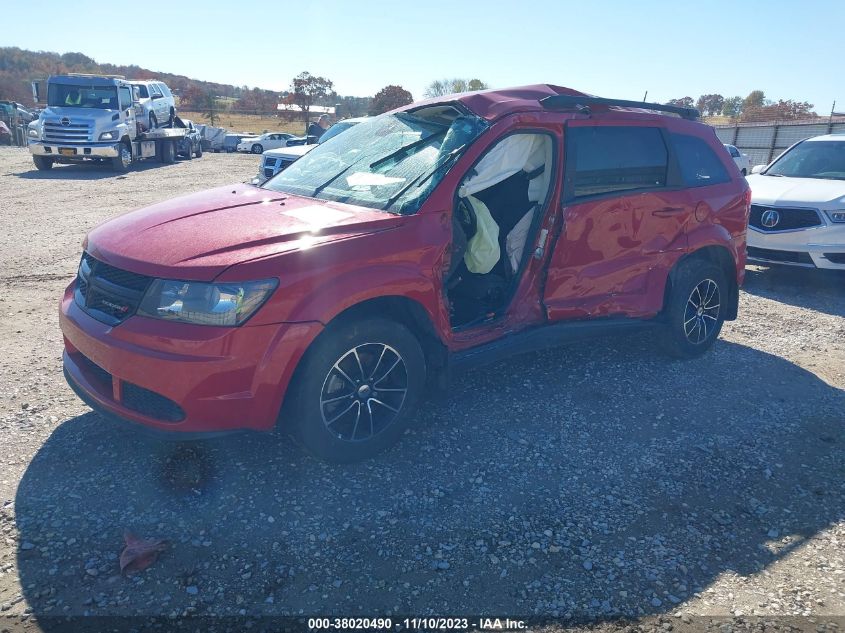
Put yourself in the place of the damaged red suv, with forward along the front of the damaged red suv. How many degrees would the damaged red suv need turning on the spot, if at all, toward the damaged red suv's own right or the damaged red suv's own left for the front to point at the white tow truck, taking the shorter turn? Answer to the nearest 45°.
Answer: approximately 90° to the damaged red suv's own right

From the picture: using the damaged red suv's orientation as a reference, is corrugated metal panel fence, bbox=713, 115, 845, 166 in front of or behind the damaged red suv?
behind

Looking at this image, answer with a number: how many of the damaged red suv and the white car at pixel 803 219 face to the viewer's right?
0

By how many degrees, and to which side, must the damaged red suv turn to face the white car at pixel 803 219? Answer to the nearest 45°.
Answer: approximately 180°

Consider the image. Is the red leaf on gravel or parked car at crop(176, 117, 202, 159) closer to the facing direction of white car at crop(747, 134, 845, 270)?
the red leaf on gravel

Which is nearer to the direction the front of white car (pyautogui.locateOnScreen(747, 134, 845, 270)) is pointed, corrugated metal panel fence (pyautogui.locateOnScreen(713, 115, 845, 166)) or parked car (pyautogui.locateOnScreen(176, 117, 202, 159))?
the parked car

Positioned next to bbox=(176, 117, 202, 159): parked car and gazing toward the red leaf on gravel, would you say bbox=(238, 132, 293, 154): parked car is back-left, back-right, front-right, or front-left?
back-left

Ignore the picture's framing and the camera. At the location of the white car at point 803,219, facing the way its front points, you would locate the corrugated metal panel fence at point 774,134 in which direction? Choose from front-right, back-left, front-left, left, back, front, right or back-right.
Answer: back-right

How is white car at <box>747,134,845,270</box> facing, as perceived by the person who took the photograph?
facing the viewer and to the left of the viewer
